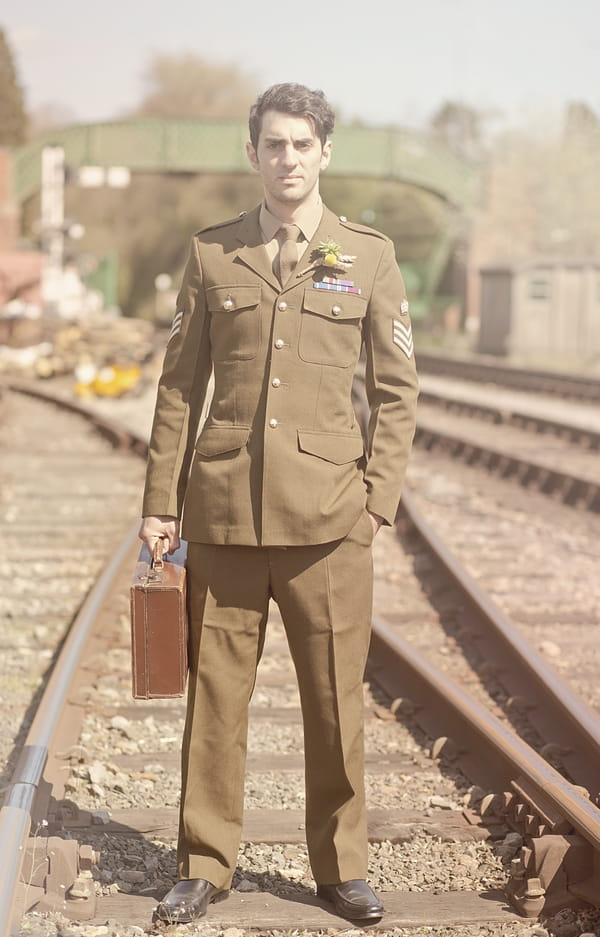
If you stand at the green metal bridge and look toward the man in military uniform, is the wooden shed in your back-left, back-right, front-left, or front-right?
front-left

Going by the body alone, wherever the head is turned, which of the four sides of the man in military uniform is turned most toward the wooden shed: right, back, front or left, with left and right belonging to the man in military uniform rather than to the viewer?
back

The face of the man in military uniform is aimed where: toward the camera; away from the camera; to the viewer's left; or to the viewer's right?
toward the camera

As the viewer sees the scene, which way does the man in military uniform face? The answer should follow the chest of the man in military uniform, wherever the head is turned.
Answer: toward the camera

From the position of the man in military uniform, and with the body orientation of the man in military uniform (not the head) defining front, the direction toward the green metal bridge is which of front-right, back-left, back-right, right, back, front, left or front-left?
back

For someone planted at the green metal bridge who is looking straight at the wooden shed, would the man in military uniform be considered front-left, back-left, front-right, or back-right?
front-right
